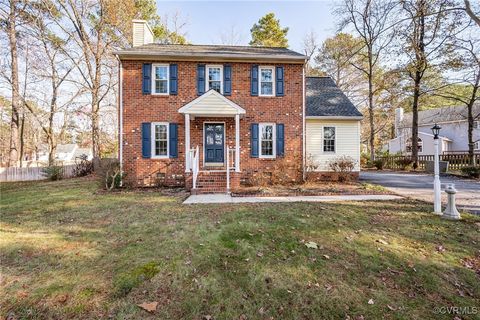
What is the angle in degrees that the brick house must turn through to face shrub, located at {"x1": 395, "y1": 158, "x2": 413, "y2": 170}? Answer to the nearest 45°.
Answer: approximately 135° to its left

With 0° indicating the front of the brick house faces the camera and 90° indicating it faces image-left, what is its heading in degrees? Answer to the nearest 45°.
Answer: approximately 0°

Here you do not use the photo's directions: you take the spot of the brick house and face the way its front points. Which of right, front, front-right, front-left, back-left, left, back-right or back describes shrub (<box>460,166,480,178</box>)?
left

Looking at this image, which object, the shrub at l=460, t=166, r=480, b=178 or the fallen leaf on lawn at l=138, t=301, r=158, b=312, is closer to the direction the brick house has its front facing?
the fallen leaf on lawn

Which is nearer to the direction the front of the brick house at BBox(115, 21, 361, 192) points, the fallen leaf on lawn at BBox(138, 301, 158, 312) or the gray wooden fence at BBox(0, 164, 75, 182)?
the fallen leaf on lawn

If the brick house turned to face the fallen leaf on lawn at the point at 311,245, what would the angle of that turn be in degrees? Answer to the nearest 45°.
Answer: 0° — it already faces it

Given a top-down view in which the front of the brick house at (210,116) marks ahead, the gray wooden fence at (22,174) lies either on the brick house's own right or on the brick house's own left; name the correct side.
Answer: on the brick house's own right

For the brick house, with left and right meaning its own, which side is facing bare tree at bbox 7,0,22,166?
right

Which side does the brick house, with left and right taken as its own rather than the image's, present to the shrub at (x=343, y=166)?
left

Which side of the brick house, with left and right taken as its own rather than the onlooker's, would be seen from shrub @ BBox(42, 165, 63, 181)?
right

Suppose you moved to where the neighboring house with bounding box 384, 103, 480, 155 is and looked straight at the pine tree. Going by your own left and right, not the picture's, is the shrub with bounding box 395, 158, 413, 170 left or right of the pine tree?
left

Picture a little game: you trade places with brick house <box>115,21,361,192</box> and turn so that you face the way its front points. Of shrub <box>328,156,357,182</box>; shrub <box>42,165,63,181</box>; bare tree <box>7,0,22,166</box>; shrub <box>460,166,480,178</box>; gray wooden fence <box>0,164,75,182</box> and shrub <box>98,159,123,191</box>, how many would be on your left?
2

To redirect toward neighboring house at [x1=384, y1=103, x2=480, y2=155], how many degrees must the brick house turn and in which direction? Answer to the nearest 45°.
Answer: approximately 135° to its left

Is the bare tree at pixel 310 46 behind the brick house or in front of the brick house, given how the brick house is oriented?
behind

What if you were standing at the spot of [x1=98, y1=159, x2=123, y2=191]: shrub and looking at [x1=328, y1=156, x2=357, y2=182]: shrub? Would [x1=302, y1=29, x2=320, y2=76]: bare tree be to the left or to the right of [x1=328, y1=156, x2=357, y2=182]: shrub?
left

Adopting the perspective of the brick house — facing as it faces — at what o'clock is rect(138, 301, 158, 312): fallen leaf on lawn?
The fallen leaf on lawn is roughly at 12 o'clock from the brick house.
